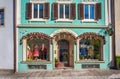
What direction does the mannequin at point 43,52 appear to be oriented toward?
toward the camera

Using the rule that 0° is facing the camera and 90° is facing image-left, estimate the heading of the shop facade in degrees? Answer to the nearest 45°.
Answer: approximately 0°
